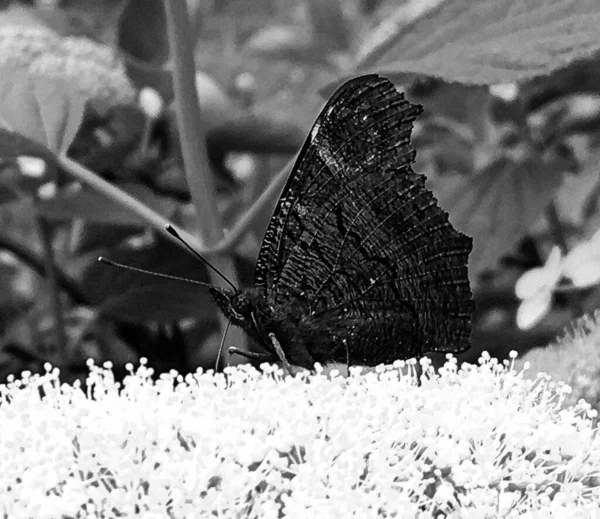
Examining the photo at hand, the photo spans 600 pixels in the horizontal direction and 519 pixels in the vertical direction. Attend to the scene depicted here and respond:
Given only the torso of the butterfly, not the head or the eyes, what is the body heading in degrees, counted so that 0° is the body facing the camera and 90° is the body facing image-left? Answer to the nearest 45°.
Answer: approximately 90°
